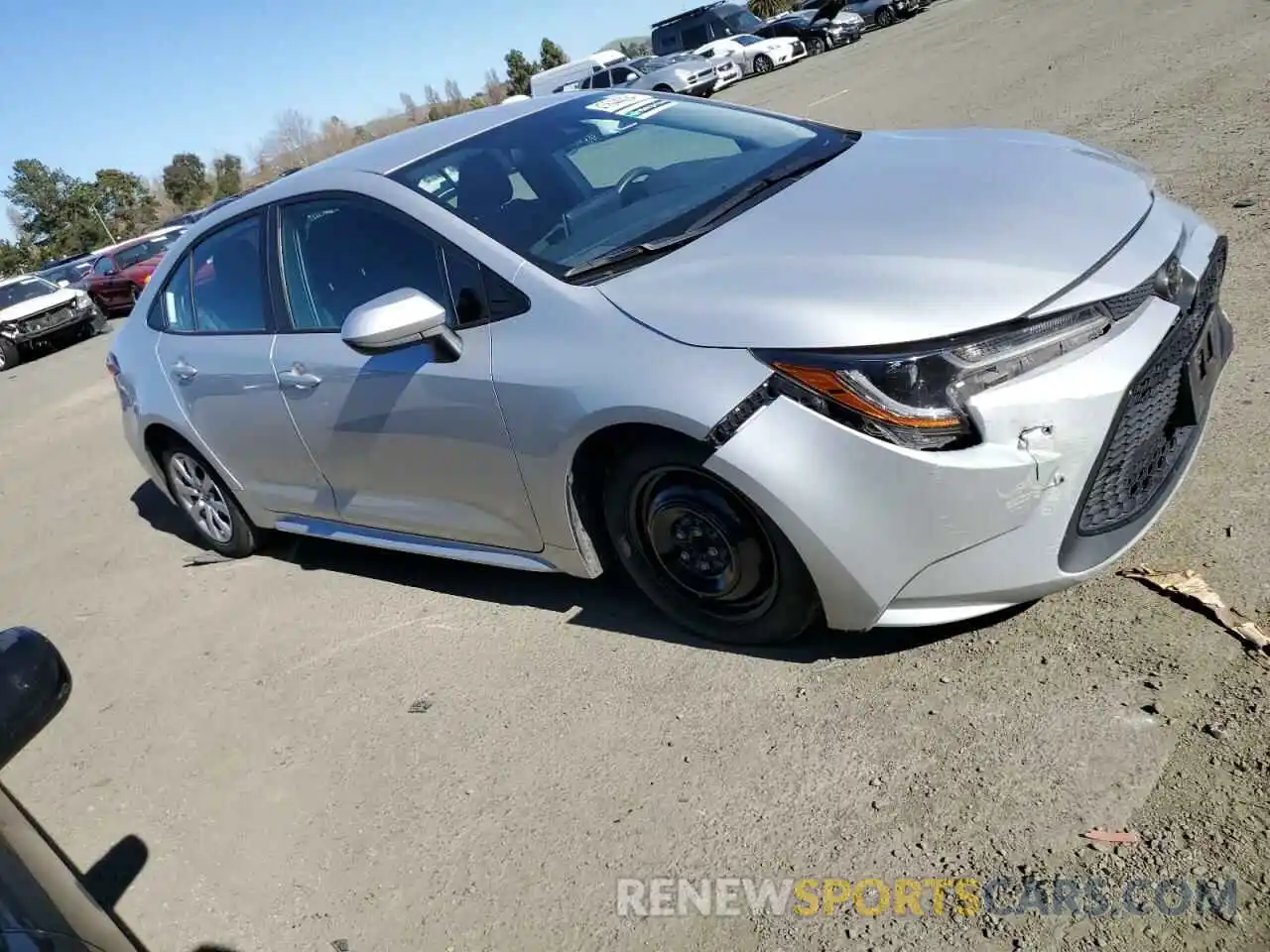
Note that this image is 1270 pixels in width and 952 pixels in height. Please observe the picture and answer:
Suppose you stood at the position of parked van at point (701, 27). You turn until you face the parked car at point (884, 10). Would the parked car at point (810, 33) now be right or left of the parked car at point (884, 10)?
right

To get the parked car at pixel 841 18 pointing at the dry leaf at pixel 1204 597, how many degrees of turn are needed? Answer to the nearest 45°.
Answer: approximately 45° to its right

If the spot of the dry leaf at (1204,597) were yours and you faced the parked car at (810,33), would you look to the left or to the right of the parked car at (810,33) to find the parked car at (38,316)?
left

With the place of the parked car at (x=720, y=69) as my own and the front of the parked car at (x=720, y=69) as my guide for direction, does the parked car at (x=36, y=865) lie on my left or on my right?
on my right

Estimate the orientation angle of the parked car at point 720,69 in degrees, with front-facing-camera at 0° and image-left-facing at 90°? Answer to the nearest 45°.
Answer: approximately 315°

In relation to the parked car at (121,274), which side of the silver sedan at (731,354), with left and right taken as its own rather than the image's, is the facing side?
back

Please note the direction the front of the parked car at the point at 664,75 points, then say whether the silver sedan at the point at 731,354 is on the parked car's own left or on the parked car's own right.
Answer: on the parked car's own right

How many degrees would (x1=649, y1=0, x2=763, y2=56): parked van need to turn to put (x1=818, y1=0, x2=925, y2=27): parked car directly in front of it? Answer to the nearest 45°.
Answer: approximately 45° to its left

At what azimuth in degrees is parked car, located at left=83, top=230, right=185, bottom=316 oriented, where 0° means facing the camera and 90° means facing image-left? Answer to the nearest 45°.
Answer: approximately 315°
